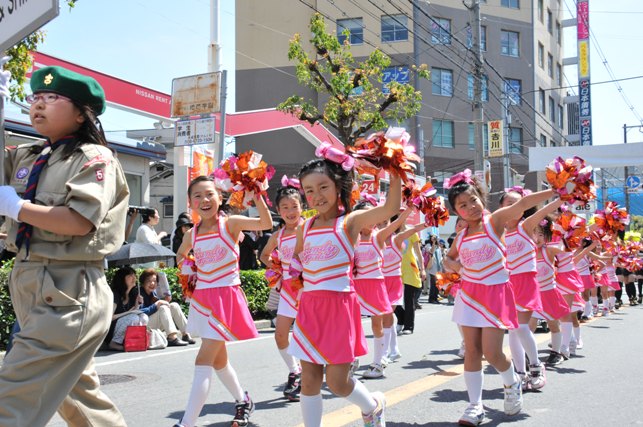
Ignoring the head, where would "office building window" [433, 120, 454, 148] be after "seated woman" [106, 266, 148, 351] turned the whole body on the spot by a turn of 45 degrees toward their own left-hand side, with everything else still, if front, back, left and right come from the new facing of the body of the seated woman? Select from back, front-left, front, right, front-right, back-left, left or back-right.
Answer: front-left

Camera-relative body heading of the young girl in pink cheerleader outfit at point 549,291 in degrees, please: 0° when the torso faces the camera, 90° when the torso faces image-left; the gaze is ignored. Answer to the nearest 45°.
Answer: approximately 45°

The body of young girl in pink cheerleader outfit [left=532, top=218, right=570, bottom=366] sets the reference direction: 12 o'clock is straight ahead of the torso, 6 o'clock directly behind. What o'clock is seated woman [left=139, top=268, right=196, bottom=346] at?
The seated woman is roughly at 2 o'clock from the young girl in pink cheerleader outfit.

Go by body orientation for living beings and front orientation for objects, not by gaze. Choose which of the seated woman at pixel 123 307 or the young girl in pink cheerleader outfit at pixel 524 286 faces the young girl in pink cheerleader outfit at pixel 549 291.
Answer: the seated woman

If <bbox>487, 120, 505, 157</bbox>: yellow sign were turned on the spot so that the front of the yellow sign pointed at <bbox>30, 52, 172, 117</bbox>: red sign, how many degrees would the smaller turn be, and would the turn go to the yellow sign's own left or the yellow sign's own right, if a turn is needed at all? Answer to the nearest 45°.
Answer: approximately 45° to the yellow sign's own right

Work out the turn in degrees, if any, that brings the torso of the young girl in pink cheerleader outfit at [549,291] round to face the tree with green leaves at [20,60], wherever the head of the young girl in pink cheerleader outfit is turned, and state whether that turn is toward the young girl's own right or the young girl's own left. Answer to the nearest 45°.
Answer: approximately 45° to the young girl's own right

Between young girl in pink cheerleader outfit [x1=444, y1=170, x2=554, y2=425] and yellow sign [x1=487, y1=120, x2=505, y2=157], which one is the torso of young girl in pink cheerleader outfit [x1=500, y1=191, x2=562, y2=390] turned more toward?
the young girl in pink cheerleader outfit

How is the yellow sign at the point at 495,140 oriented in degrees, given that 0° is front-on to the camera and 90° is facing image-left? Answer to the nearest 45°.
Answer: approximately 0°

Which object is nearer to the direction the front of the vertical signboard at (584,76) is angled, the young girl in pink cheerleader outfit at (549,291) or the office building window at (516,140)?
the young girl in pink cheerleader outfit

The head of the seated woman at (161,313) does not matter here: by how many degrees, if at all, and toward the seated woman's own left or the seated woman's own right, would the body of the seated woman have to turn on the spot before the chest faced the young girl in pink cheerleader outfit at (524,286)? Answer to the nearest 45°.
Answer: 0° — they already face them
